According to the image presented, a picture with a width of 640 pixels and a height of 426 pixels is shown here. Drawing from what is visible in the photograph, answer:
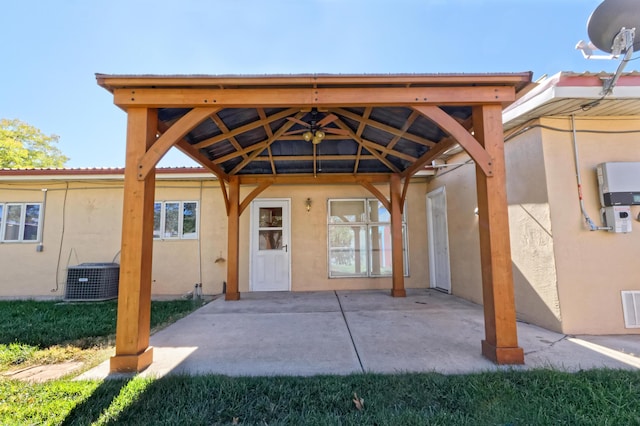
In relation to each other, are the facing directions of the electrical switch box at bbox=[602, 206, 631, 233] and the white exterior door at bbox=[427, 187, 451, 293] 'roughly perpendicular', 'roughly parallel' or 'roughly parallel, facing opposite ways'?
roughly perpendicular

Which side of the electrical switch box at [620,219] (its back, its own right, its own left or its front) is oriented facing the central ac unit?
right

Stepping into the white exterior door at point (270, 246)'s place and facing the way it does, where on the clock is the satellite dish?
The satellite dish is roughly at 11 o'clock from the white exterior door.

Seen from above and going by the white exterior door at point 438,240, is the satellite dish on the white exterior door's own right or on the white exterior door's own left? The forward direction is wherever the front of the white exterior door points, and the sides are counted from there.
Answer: on the white exterior door's own left

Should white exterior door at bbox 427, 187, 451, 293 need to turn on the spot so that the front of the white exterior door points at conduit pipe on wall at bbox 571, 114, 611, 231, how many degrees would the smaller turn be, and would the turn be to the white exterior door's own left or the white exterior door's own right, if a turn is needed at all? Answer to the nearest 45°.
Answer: approximately 90° to the white exterior door's own left

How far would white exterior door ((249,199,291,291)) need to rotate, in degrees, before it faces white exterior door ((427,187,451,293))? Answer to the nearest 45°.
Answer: approximately 90° to its left

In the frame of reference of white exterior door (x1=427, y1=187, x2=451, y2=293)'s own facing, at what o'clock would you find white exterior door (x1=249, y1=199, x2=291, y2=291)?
white exterior door (x1=249, y1=199, x2=291, y2=291) is roughly at 1 o'clock from white exterior door (x1=427, y1=187, x2=451, y2=293).

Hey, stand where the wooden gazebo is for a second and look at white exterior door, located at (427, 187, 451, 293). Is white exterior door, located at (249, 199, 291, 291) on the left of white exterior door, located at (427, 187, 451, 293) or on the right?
left

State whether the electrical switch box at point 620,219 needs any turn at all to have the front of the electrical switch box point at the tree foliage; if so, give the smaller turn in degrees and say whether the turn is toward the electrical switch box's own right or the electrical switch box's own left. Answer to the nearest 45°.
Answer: approximately 135° to the electrical switch box's own right

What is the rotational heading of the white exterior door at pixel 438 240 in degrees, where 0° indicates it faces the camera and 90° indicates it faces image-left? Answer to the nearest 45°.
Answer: approximately 45°

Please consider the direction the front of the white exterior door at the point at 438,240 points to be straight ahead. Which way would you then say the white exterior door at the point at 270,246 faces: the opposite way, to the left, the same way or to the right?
to the left

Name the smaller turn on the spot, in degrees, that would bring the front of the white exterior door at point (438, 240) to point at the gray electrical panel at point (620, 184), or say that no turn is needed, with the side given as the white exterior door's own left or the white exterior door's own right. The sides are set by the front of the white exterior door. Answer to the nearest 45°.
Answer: approximately 90° to the white exterior door's own left

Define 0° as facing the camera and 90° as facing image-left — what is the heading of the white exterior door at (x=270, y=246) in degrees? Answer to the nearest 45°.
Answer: approximately 0°
